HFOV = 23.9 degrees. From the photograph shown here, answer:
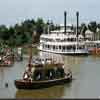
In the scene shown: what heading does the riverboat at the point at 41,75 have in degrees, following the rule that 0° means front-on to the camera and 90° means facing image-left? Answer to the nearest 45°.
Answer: approximately 45°
